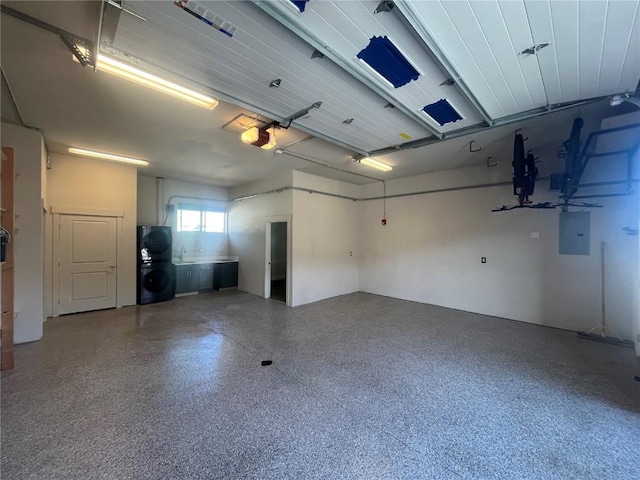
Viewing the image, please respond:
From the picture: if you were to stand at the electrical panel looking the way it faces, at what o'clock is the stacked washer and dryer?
The stacked washer and dryer is roughly at 2 o'clock from the electrical panel.

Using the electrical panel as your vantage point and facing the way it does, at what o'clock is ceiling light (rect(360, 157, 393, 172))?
The ceiling light is roughly at 2 o'clock from the electrical panel.

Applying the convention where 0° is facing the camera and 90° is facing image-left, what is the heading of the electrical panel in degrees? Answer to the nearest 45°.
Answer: approximately 0°

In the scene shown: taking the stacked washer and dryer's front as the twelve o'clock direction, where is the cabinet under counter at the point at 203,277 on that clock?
The cabinet under counter is roughly at 8 o'clock from the stacked washer and dryer.

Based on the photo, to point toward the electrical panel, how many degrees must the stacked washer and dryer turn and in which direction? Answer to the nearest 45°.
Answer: approximately 45° to its left

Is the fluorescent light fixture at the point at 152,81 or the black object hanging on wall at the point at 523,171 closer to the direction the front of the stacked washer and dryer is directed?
the fluorescent light fixture

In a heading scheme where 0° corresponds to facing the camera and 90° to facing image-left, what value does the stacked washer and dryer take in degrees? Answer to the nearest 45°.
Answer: approximately 0°

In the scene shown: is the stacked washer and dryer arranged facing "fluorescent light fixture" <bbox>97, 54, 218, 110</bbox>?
yes

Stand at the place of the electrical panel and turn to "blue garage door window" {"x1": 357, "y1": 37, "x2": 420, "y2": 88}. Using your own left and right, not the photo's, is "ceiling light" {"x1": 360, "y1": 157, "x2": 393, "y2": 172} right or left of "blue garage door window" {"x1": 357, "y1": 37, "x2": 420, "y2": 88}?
right

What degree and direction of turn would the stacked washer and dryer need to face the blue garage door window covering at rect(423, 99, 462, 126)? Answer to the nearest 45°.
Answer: approximately 45° to its left

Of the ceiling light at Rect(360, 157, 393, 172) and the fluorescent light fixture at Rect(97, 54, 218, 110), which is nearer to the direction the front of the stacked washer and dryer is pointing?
the fluorescent light fixture

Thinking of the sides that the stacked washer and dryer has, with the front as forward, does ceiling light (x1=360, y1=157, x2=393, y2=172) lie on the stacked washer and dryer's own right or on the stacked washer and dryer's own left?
on the stacked washer and dryer's own left

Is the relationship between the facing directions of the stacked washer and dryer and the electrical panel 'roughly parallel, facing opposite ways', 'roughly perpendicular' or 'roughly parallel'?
roughly perpendicular
